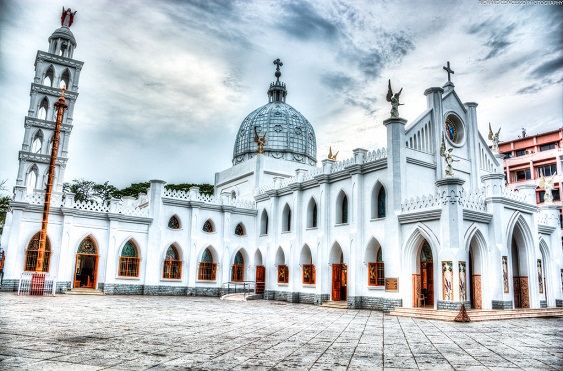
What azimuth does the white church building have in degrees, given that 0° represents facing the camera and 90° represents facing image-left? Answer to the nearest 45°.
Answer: approximately 315°
